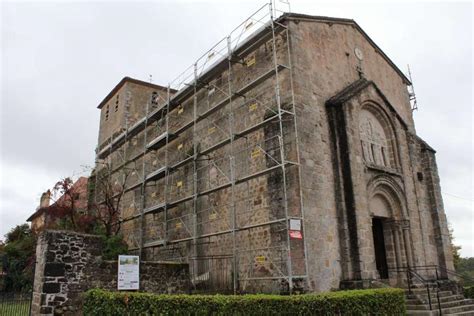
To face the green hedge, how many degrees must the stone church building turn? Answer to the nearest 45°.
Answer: approximately 45° to its right

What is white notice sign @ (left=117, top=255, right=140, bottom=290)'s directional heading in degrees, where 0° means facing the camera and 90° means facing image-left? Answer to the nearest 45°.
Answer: approximately 0°

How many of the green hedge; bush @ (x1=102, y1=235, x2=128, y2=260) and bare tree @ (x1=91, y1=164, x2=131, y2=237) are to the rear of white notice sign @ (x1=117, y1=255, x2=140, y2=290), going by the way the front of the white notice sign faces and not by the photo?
2

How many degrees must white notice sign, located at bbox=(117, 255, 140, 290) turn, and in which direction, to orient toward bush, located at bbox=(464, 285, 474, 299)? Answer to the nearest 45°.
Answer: approximately 90° to its left

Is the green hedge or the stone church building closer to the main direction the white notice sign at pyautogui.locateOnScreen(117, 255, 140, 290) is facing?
the green hedge

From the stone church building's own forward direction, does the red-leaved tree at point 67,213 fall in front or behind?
behind

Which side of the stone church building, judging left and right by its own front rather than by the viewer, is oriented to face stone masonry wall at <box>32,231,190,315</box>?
right

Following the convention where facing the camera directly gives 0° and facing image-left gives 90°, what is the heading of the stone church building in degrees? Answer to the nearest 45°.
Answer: approximately 315°

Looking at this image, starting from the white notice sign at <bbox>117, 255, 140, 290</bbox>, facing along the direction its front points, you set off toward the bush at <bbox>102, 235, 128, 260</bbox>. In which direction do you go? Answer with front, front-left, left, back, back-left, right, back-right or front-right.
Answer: back
